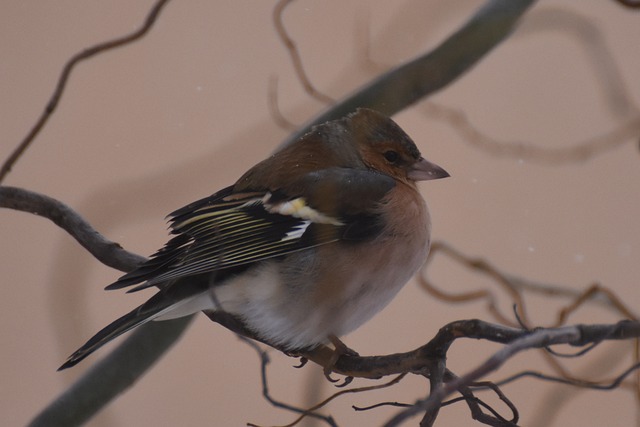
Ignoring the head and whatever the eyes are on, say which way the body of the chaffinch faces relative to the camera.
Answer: to the viewer's right
